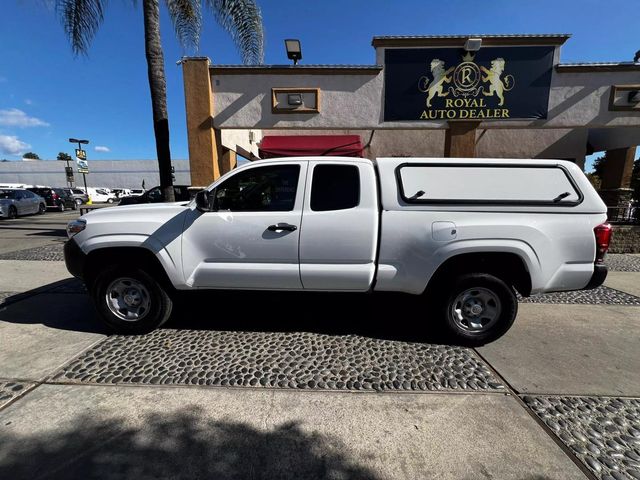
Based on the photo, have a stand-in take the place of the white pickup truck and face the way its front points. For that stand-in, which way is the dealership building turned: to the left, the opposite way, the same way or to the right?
to the left

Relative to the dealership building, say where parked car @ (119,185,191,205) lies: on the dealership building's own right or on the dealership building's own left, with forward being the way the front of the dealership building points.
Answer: on the dealership building's own right

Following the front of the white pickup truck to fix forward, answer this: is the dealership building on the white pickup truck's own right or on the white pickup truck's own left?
on the white pickup truck's own right

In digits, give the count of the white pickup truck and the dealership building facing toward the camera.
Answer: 1

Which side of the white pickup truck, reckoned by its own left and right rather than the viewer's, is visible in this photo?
left

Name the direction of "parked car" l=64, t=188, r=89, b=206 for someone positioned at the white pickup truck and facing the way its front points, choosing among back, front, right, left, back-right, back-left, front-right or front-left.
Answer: front-right

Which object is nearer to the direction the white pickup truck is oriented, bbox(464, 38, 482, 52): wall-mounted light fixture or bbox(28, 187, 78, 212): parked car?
the parked car
